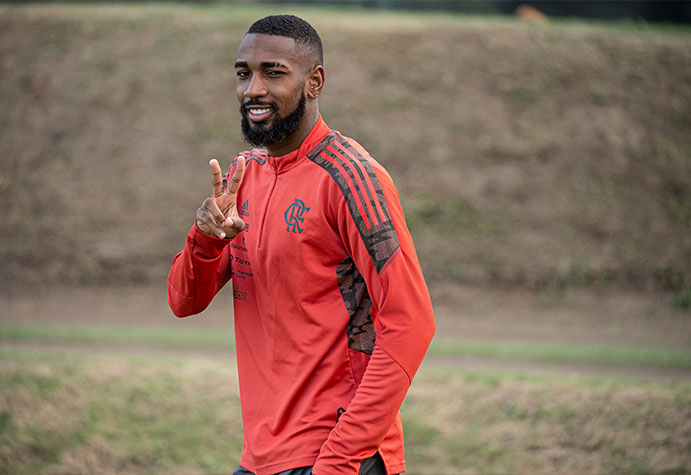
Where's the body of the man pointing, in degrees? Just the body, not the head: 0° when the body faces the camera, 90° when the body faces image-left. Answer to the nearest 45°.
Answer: approximately 45°

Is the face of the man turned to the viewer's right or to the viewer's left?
to the viewer's left
